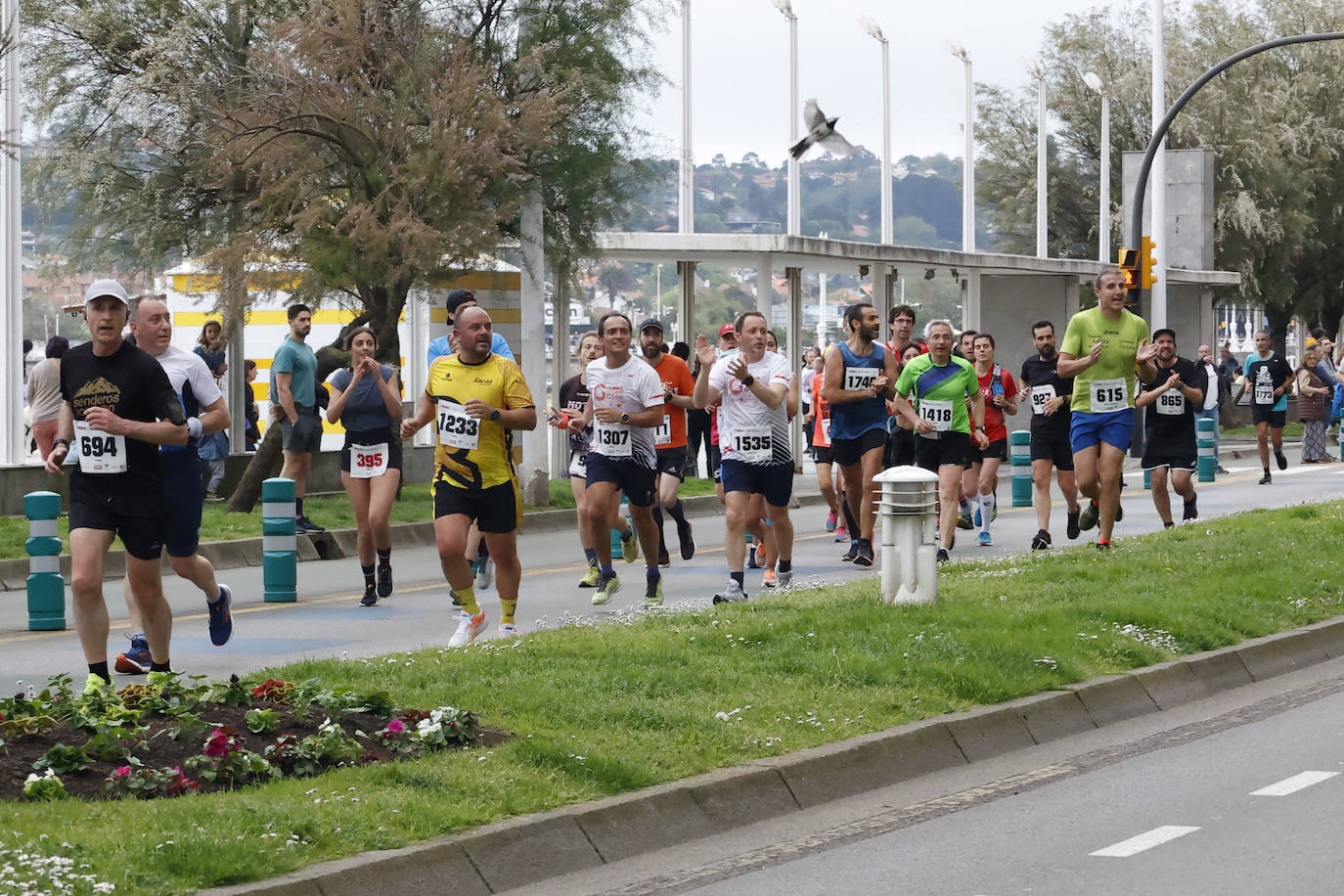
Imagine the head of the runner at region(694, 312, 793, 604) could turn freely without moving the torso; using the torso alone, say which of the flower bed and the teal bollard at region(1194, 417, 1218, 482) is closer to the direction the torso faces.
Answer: the flower bed

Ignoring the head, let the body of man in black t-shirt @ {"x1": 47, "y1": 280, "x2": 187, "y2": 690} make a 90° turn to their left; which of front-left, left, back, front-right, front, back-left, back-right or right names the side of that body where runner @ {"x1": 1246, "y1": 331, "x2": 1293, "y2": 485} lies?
left

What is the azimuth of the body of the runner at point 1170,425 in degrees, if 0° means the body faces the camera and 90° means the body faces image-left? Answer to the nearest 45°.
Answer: approximately 0°

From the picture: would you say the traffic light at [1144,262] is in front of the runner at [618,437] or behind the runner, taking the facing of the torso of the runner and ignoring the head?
behind

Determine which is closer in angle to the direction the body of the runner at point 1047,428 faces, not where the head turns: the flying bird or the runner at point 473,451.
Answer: the runner

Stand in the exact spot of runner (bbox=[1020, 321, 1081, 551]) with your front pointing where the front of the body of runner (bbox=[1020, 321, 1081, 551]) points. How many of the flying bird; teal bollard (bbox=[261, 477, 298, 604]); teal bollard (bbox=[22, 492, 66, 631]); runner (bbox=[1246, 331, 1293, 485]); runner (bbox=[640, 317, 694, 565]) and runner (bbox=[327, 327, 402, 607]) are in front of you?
4

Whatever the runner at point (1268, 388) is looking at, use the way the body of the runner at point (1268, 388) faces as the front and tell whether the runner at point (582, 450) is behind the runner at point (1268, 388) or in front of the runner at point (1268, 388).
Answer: in front

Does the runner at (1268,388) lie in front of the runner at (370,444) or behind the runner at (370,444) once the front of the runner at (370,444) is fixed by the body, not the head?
behind

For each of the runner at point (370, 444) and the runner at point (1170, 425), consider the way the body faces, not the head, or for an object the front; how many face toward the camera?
2

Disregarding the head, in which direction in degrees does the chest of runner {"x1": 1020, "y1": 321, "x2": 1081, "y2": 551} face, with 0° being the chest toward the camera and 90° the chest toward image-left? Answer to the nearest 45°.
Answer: approximately 45°

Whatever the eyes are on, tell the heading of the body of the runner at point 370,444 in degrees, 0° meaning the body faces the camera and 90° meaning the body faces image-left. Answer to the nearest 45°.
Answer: approximately 0°

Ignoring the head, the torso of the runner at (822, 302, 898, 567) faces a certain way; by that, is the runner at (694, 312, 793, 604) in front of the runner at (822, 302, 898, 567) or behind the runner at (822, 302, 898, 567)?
in front

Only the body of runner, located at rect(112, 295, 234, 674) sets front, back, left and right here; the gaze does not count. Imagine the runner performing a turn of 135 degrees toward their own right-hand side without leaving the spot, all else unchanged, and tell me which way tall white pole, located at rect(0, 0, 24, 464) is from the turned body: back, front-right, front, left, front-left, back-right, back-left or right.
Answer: front
